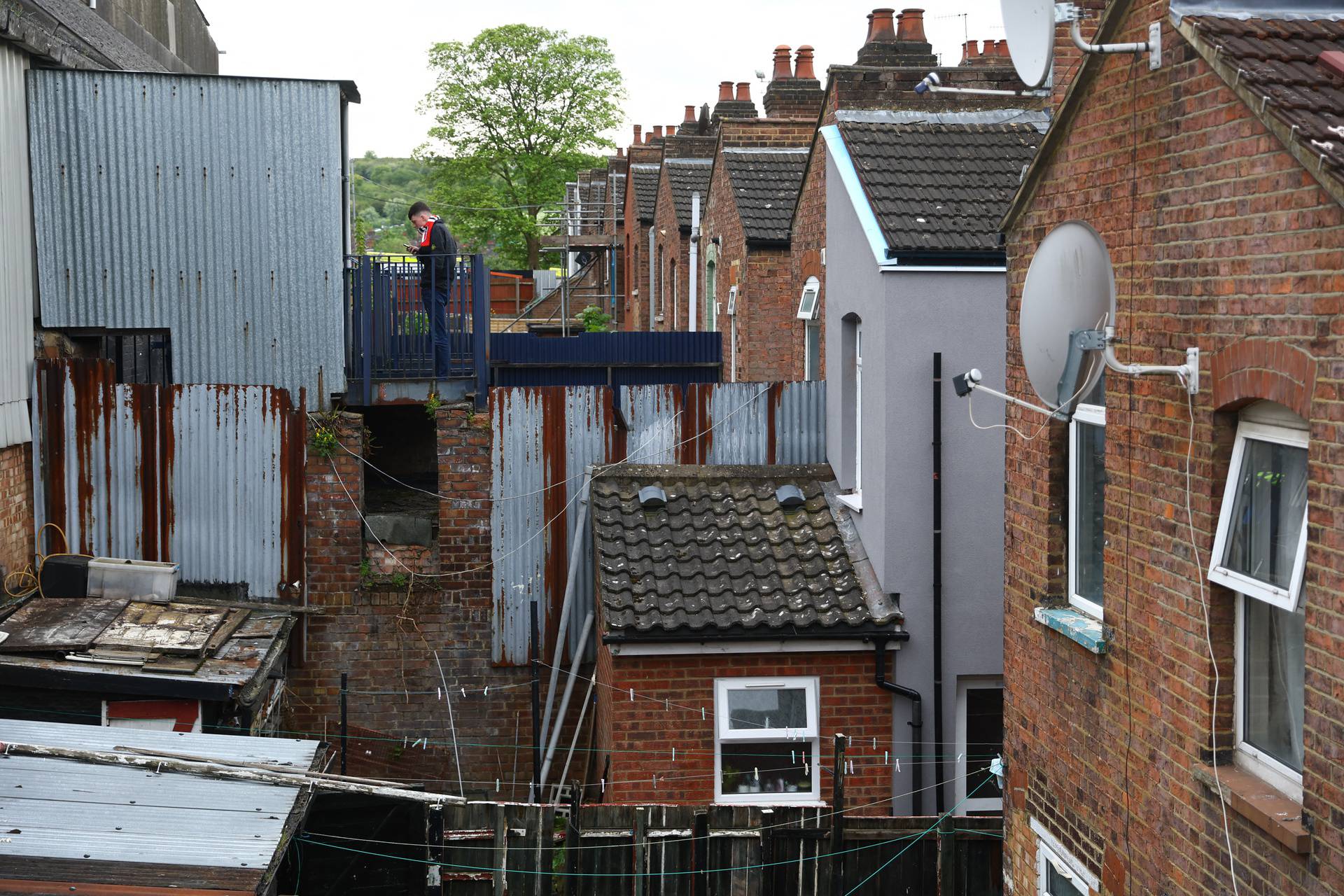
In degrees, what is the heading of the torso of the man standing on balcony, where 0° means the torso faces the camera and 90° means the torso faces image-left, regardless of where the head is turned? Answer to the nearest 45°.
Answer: approximately 90°

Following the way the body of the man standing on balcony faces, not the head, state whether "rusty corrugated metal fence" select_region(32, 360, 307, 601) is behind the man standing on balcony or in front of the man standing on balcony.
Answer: in front

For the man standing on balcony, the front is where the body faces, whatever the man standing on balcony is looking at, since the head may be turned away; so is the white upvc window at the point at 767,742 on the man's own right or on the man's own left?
on the man's own left

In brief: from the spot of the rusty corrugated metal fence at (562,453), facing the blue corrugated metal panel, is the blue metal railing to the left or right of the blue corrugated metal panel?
left

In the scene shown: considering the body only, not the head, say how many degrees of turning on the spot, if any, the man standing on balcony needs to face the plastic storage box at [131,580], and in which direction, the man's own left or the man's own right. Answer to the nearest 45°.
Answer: approximately 45° to the man's own left

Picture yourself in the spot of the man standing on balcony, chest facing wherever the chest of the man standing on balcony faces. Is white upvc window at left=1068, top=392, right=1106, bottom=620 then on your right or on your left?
on your left

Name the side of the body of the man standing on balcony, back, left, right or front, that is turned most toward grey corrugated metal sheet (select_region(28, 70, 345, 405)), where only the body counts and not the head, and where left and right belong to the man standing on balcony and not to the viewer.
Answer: front

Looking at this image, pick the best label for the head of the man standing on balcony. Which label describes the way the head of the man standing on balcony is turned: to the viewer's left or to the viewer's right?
to the viewer's left
